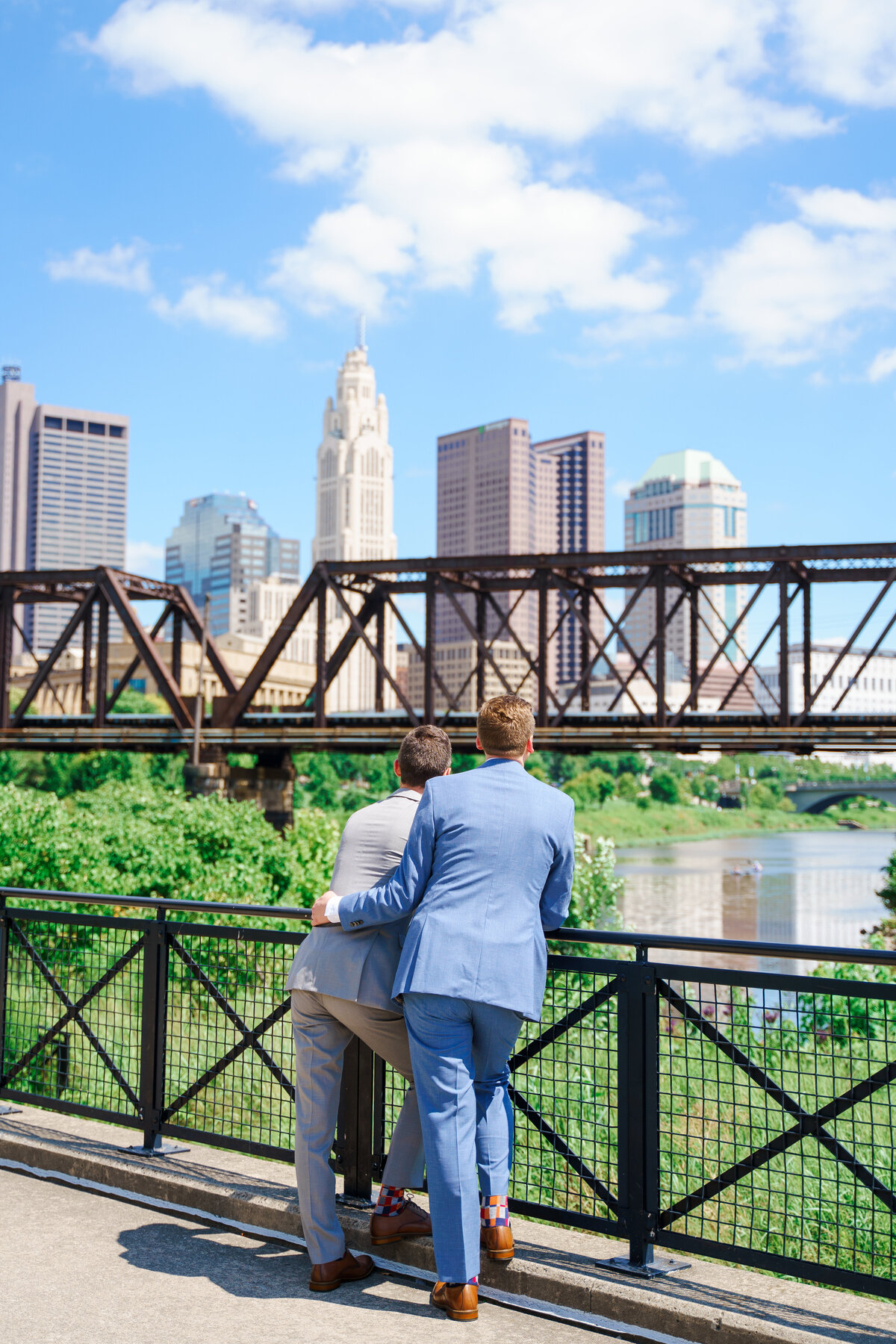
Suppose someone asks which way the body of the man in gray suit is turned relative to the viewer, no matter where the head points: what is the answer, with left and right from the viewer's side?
facing away from the viewer and to the right of the viewer

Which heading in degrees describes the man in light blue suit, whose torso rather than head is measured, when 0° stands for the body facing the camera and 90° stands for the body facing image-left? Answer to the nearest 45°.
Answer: approximately 180°

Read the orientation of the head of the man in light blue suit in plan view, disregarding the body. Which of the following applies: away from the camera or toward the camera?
away from the camera

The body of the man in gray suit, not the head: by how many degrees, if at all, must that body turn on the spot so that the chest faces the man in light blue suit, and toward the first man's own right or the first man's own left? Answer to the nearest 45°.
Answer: approximately 90° to the first man's own right

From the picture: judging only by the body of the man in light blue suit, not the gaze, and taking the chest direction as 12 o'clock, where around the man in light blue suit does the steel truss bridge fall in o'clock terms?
The steel truss bridge is roughly at 12 o'clock from the man in light blue suit.

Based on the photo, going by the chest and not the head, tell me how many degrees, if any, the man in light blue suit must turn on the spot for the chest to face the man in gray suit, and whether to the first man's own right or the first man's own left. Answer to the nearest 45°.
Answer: approximately 45° to the first man's own left

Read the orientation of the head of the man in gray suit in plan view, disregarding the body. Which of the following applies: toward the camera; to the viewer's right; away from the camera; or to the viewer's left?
away from the camera
